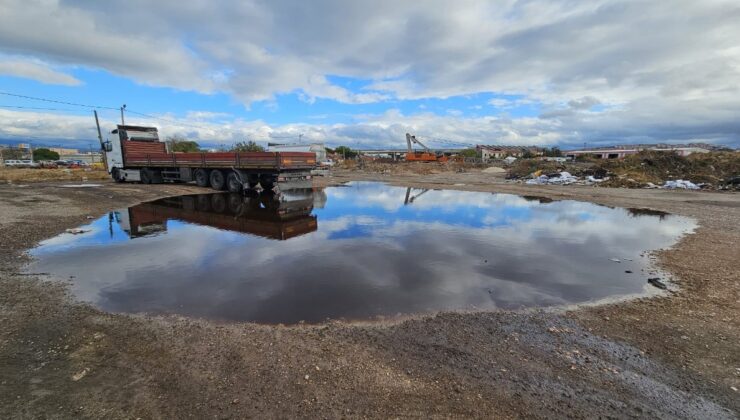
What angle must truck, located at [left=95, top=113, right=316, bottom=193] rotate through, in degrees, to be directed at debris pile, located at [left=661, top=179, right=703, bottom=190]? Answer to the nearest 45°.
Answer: approximately 135° to its right

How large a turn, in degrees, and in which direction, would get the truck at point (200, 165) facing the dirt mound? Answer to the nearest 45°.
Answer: approximately 135° to its right

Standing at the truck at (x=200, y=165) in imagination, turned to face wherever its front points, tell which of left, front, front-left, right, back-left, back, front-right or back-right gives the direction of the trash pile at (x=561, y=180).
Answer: back-right

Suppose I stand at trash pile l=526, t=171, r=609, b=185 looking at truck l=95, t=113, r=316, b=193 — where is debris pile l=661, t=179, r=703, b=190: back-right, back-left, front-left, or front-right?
back-left

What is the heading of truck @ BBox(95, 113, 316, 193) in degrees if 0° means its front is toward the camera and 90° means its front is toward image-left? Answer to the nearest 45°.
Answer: approximately 135°
